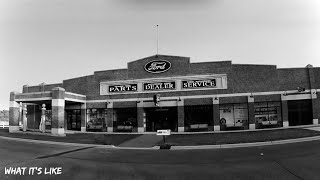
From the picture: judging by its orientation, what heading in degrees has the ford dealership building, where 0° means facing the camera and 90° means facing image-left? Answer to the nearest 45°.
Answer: approximately 0°
